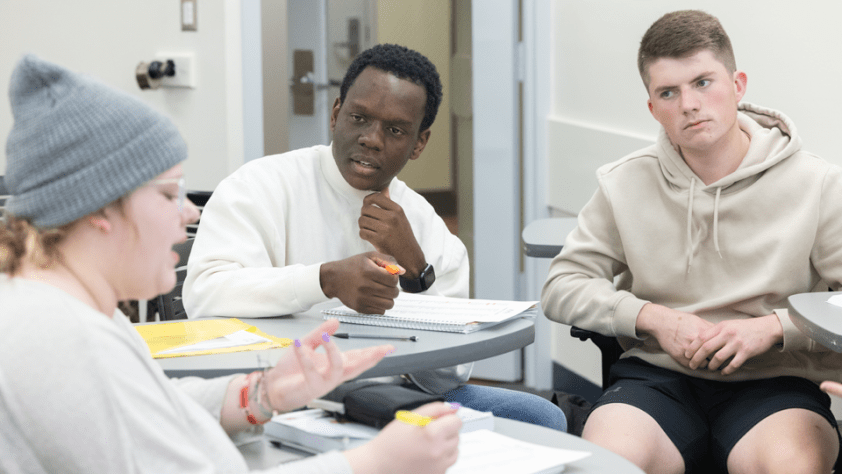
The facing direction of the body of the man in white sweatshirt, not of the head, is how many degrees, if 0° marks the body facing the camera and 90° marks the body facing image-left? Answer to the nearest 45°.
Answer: approximately 315°

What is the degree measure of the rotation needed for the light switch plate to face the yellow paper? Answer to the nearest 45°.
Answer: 0° — it already faces it

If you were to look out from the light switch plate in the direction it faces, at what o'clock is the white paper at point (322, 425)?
The white paper is roughly at 12 o'clock from the light switch plate.

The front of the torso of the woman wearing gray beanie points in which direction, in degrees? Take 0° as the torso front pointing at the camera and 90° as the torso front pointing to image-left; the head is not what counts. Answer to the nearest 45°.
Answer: approximately 270°

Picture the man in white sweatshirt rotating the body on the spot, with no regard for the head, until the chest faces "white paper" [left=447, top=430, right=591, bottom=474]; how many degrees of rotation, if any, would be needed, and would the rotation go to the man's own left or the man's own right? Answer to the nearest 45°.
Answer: approximately 45° to the man's own right

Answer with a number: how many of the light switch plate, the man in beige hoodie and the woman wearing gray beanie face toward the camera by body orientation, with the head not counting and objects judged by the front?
2

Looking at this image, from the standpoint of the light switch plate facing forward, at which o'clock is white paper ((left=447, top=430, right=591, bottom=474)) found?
The white paper is roughly at 12 o'clock from the light switch plate.

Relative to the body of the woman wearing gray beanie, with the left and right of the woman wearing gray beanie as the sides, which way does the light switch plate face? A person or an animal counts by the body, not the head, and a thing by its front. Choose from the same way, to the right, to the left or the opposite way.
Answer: to the right

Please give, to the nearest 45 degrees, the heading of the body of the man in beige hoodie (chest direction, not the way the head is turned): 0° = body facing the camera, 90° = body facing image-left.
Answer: approximately 0°
